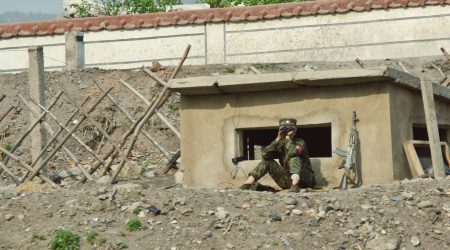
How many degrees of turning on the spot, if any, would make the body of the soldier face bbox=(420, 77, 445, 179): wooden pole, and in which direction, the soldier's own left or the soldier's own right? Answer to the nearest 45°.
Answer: approximately 135° to the soldier's own left

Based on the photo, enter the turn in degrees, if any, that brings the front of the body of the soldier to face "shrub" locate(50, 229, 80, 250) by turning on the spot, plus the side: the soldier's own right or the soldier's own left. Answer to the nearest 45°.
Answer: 0° — they already face it

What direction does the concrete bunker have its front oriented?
toward the camera

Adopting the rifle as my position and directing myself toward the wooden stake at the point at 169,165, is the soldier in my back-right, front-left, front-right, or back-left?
front-left

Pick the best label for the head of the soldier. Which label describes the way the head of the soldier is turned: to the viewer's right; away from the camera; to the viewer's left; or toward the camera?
toward the camera

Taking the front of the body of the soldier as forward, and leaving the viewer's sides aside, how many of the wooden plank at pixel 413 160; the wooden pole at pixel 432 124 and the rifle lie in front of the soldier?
0

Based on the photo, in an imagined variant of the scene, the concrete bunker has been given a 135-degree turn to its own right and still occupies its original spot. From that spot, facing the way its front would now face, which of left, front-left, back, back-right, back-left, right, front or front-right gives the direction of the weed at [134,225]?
left

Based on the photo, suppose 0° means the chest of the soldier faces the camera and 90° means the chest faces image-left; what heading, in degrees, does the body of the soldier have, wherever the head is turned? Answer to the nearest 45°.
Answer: approximately 45°

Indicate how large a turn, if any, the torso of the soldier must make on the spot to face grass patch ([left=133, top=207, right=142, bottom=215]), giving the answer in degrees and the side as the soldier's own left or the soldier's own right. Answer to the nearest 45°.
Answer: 0° — they already face it

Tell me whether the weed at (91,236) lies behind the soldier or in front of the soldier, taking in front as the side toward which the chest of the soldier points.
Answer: in front

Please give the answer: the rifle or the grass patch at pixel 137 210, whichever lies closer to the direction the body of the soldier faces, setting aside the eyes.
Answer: the grass patch
